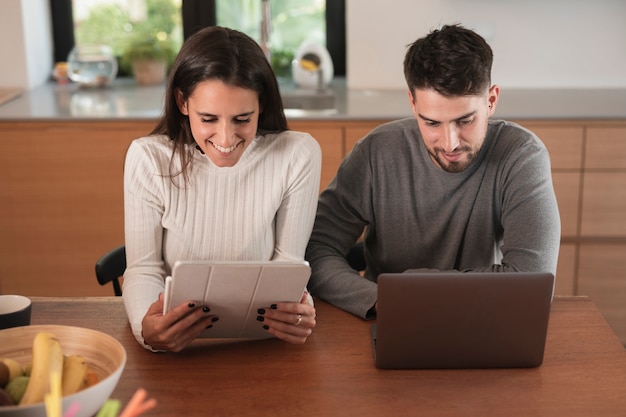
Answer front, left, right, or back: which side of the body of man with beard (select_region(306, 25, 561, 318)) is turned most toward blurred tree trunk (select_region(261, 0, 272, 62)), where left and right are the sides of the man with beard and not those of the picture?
back

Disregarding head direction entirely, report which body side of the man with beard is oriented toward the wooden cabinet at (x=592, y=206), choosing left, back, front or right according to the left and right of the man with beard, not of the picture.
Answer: back

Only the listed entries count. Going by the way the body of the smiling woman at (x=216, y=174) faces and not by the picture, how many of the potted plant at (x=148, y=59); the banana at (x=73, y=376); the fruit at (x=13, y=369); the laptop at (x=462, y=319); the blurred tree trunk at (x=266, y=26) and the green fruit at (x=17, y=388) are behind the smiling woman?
2

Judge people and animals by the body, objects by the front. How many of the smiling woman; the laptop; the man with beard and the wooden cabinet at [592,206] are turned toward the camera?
3

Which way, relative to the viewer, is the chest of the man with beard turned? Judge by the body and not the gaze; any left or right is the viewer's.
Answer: facing the viewer

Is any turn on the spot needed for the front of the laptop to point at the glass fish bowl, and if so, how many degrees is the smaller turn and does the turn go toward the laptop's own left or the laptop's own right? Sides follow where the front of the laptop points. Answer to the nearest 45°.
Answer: approximately 45° to the laptop's own left

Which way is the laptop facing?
away from the camera

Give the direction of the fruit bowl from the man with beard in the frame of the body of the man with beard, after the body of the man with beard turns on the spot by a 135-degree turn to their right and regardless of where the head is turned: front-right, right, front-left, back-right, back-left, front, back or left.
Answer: left

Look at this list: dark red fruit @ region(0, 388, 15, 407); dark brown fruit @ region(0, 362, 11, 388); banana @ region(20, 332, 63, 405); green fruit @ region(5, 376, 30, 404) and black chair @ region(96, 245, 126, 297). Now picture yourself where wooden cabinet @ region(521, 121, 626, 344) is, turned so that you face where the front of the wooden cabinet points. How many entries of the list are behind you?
0

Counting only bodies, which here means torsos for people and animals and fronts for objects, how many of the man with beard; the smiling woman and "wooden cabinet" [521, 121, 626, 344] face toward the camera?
3

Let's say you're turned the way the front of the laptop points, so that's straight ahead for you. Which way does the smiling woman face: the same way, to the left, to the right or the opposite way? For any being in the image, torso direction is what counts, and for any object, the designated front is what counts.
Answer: the opposite way

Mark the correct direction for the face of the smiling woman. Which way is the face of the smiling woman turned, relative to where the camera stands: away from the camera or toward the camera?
toward the camera

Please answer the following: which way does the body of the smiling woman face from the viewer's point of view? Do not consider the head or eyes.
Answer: toward the camera

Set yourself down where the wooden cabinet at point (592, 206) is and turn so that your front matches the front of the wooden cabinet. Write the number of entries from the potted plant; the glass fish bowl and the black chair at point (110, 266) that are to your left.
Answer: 0

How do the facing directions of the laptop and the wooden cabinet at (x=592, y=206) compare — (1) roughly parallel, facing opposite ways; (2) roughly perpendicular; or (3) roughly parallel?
roughly parallel, facing opposite ways

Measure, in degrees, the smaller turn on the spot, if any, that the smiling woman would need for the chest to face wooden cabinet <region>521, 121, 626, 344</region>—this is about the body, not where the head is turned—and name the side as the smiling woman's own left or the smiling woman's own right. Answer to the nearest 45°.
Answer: approximately 135° to the smiling woman's own left

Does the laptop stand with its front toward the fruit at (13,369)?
no

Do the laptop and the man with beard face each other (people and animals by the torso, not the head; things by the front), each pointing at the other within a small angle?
yes

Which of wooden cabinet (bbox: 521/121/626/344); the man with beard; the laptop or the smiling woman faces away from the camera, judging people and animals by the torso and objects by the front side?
the laptop
